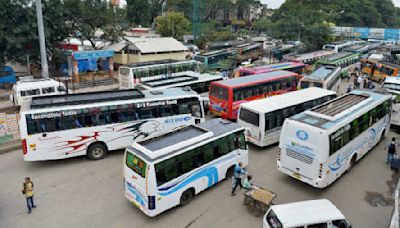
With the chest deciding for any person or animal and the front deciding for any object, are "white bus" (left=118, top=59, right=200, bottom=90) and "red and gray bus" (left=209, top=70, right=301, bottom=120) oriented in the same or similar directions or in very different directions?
same or similar directions

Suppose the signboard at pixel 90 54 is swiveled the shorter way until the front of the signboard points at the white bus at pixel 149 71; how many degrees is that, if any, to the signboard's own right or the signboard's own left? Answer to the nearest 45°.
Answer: approximately 45° to the signboard's own left

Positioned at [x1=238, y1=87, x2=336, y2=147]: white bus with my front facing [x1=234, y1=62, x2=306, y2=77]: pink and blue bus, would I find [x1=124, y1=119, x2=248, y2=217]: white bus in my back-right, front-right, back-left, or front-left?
back-left

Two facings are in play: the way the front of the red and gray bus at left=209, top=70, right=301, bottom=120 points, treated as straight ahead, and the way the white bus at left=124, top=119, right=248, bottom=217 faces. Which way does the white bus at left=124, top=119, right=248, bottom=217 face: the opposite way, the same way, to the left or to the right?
the same way

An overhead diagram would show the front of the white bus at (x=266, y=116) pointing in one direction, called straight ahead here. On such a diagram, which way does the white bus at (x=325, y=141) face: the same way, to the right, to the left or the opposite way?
the same way

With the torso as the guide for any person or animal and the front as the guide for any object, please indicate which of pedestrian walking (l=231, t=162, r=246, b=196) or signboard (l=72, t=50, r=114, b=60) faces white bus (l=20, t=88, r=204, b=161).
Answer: the signboard

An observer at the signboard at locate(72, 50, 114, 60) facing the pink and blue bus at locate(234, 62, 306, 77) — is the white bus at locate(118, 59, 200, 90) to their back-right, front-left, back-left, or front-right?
front-right
